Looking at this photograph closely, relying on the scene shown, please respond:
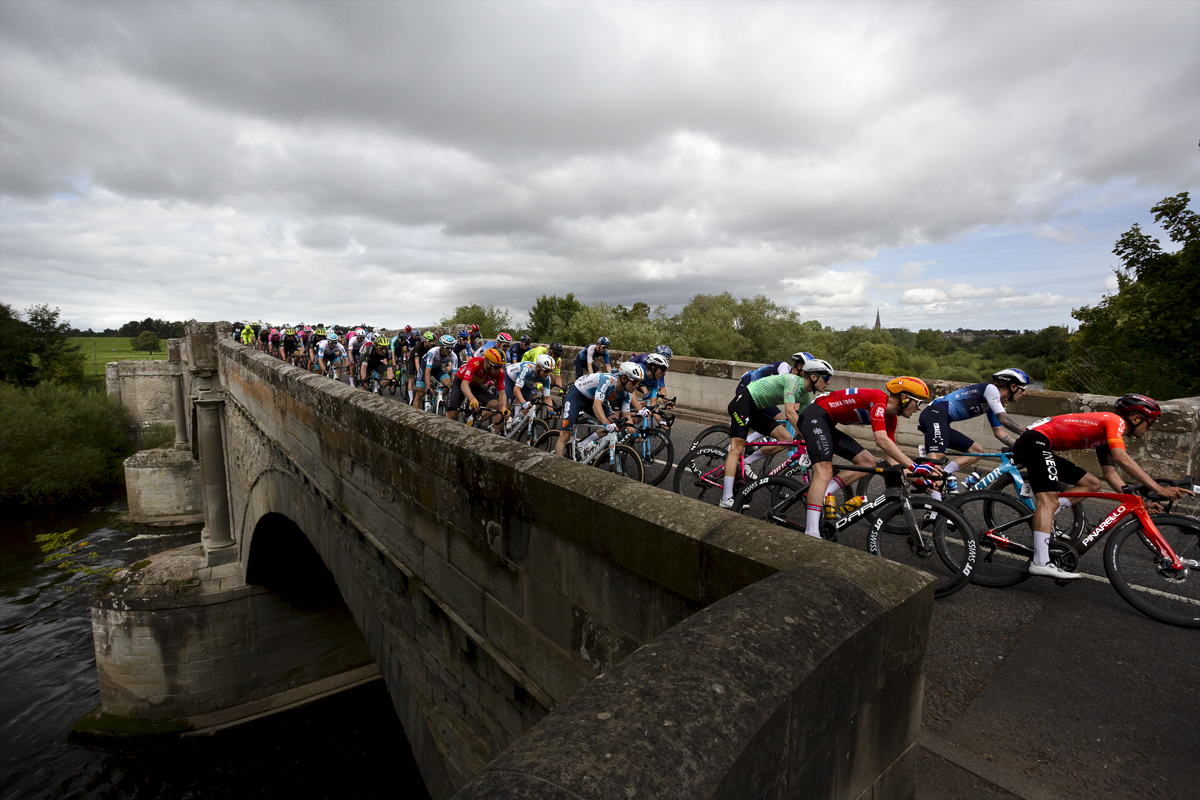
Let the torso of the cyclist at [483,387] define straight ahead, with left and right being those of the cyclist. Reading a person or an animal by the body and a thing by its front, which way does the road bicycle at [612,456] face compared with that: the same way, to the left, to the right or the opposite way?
the same way

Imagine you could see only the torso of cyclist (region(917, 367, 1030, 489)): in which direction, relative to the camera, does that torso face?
to the viewer's right

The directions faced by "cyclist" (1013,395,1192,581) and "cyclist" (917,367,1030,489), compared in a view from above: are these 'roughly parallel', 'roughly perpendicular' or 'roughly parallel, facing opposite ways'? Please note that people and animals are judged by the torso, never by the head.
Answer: roughly parallel

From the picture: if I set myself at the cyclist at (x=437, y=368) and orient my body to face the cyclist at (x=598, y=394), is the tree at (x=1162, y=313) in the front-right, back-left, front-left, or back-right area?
front-left

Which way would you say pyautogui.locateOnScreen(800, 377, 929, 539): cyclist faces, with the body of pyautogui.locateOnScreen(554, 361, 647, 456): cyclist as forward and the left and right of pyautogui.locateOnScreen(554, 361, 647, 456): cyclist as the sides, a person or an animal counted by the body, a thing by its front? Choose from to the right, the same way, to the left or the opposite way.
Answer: the same way

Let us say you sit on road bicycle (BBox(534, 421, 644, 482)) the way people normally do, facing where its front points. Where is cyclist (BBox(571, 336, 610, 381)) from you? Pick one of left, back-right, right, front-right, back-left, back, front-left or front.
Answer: back-left

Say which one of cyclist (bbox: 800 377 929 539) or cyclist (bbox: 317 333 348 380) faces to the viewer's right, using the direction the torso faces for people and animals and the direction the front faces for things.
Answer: cyclist (bbox: 800 377 929 539)

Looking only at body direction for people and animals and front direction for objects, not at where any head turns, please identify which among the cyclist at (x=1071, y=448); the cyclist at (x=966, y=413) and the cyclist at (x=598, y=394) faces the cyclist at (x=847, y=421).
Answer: the cyclist at (x=598, y=394)

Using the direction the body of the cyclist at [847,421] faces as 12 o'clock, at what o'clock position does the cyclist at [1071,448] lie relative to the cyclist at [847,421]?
the cyclist at [1071,448] is roughly at 12 o'clock from the cyclist at [847,421].

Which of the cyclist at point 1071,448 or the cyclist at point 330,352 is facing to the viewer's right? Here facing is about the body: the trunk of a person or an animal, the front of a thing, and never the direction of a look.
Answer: the cyclist at point 1071,448

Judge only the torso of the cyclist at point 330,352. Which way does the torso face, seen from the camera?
toward the camera

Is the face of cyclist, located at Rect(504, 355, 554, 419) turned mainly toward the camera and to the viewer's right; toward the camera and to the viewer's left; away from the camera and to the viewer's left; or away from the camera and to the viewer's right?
toward the camera and to the viewer's right

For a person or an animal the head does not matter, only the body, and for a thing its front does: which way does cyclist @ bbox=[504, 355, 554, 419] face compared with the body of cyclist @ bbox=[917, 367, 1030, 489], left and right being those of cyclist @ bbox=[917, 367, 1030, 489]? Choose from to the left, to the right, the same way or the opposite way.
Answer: the same way

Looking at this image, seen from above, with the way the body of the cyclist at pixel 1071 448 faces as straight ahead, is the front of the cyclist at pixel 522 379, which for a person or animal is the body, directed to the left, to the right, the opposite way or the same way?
the same way

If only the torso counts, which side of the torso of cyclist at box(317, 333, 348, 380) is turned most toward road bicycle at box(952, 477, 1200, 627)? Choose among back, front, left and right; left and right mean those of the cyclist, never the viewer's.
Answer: front

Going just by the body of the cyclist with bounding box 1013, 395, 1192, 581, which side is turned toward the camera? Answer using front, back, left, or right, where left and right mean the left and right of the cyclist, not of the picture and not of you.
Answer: right

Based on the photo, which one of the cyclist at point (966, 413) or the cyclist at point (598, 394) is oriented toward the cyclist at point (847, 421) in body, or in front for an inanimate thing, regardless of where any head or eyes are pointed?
the cyclist at point (598, 394)

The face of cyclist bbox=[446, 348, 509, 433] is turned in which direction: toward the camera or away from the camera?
toward the camera

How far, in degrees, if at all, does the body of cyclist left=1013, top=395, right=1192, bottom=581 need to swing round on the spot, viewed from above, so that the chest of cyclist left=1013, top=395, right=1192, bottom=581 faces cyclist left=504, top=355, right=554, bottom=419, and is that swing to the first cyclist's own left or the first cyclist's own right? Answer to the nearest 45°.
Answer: approximately 180°

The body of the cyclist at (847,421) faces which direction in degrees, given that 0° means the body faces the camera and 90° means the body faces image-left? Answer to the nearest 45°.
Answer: approximately 270°

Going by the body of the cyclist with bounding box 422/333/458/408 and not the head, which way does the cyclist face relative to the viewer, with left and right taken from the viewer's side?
facing the viewer and to the right of the viewer

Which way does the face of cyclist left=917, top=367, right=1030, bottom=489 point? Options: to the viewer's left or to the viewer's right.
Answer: to the viewer's right
